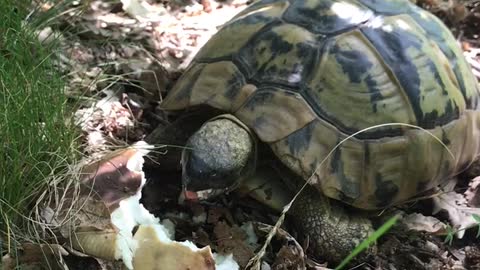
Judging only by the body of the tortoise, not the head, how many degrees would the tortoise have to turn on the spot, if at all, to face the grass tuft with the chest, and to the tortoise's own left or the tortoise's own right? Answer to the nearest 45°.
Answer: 0° — it already faces it

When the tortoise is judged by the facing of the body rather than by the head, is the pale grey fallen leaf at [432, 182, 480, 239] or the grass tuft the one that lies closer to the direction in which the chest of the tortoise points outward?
the grass tuft

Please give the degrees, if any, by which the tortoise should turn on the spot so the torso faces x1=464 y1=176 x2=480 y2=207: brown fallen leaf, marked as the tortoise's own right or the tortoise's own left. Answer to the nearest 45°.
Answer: approximately 135° to the tortoise's own left

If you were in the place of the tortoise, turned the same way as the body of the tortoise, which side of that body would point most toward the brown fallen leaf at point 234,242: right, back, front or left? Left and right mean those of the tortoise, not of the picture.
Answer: front

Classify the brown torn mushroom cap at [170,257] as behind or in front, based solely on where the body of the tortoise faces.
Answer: in front

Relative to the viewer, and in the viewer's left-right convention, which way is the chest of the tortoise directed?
facing the viewer and to the left of the viewer

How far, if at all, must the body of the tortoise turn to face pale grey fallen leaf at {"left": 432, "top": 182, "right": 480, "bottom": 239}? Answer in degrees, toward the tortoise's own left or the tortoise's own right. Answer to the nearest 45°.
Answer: approximately 135° to the tortoise's own left
